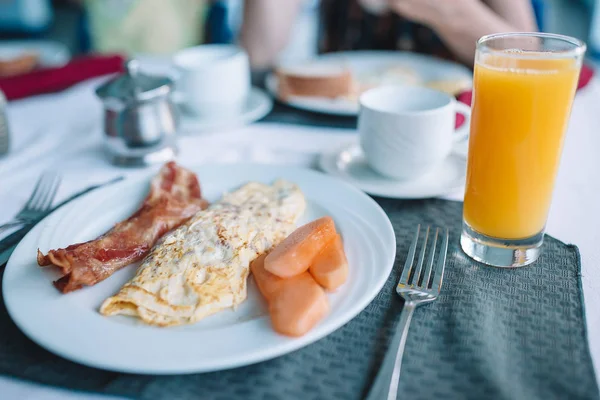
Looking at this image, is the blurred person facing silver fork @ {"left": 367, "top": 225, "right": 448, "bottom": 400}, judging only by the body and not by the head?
yes

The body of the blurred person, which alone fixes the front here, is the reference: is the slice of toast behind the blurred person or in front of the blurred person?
in front

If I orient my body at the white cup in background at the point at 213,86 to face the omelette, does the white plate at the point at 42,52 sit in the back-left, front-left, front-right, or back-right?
back-right

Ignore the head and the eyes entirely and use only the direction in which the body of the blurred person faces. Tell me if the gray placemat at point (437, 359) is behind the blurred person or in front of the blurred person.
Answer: in front

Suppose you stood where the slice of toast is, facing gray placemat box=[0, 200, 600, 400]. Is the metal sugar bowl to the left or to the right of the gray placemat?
right

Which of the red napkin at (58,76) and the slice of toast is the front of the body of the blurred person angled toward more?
the slice of toast

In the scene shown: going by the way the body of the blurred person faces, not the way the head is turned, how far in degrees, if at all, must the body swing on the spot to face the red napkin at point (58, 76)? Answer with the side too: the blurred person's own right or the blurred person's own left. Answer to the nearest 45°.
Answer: approximately 45° to the blurred person's own right

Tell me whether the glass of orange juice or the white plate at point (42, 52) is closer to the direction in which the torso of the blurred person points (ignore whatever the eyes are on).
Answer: the glass of orange juice

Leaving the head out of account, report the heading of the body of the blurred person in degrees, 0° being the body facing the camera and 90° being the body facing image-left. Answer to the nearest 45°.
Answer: approximately 0°

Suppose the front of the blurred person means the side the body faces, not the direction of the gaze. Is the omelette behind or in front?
in front
